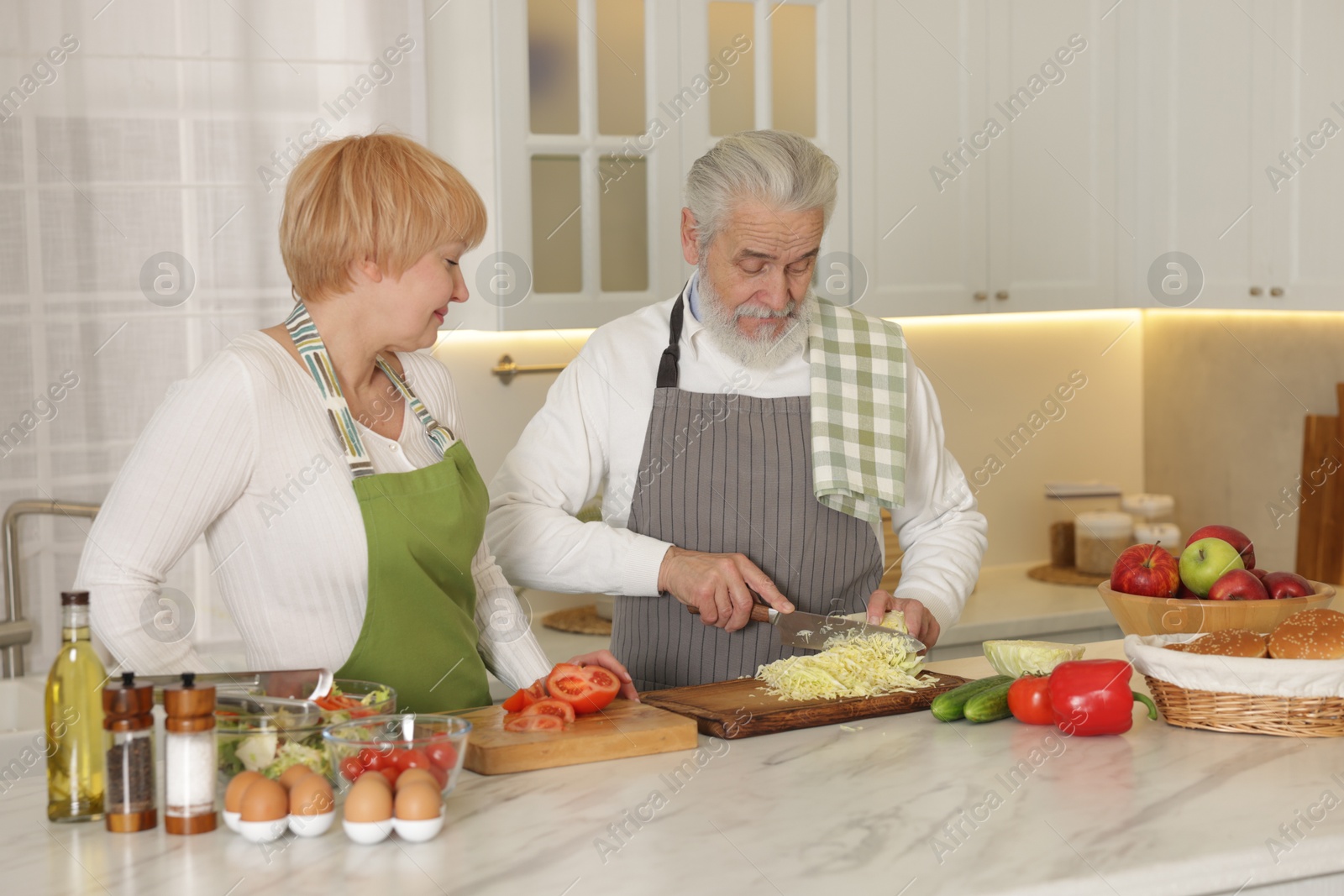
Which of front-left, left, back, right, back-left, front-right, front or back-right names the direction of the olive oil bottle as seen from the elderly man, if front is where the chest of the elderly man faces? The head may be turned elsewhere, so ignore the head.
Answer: front-right

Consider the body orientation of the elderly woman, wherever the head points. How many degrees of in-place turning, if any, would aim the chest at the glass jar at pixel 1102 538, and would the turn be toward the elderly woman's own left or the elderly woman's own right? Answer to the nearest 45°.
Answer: approximately 90° to the elderly woman's own left

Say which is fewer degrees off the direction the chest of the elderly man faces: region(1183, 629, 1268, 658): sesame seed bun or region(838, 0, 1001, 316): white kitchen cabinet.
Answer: the sesame seed bun

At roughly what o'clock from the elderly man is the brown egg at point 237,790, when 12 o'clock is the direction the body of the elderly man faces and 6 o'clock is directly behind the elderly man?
The brown egg is roughly at 1 o'clock from the elderly man.

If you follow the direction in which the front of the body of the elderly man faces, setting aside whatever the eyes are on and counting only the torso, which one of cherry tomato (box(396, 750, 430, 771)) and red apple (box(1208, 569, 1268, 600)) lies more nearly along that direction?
the cherry tomato

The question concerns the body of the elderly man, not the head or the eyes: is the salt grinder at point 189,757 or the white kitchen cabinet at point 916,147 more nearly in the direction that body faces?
the salt grinder

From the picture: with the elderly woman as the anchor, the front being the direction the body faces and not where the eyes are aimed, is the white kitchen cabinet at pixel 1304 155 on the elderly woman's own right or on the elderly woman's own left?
on the elderly woman's own left

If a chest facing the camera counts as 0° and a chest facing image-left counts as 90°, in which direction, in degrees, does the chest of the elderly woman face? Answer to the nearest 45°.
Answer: approximately 315°

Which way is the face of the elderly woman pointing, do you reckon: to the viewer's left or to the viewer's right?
to the viewer's right

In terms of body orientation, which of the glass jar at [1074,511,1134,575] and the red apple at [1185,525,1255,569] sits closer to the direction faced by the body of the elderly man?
the red apple
